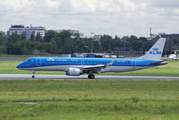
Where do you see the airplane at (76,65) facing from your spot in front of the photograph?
facing to the left of the viewer
